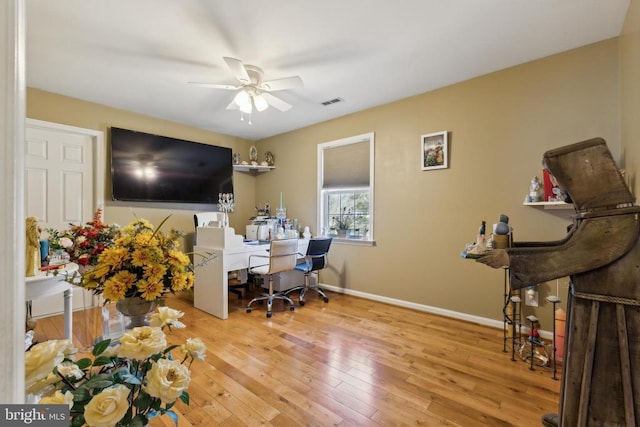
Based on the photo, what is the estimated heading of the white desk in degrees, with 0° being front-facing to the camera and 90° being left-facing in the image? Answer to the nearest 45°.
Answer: approximately 315°

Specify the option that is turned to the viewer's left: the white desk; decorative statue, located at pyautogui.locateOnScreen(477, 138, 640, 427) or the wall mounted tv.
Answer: the decorative statue

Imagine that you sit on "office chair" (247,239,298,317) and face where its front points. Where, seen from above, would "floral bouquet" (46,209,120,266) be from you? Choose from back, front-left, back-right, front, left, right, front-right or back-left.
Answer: left

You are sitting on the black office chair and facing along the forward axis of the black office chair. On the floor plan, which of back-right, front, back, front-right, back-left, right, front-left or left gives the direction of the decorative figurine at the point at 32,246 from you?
left

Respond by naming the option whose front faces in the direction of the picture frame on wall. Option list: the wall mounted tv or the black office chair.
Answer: the wall mounted tv

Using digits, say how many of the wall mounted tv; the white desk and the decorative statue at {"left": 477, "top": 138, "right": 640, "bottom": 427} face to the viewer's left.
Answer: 1

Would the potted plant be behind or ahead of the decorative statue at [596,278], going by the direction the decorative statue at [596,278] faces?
ahead

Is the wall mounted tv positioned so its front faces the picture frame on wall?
yes

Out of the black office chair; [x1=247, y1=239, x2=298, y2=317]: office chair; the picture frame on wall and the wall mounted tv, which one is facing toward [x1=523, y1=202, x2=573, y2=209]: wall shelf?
the wall mounted tv

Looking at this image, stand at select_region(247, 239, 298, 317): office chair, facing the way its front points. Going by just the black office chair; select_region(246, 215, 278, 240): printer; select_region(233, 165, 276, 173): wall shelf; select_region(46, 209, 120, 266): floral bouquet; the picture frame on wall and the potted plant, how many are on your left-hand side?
1

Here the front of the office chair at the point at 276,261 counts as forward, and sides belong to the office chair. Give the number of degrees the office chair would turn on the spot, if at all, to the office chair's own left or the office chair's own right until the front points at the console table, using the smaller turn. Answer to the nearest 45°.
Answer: approximately 90° to the office chair's own left

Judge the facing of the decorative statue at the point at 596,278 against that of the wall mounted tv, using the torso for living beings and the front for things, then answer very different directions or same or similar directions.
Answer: very different directions

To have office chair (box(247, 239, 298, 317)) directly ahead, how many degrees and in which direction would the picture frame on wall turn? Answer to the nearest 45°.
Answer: approximately 45° to its right

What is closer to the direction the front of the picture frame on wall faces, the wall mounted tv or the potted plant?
the wall mounted tv

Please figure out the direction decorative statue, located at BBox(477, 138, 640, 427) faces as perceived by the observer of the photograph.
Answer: facing to the left of the viewer

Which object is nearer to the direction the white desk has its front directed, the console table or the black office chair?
the black office chair
